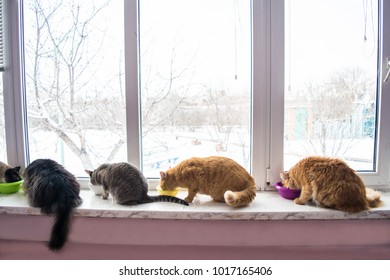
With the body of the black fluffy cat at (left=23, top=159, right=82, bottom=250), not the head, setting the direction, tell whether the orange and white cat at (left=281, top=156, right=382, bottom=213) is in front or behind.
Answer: behind

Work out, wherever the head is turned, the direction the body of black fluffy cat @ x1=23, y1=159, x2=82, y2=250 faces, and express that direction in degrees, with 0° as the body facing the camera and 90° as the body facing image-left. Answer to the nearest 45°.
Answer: approximately 135°
